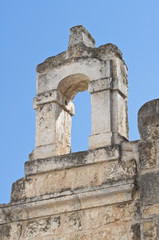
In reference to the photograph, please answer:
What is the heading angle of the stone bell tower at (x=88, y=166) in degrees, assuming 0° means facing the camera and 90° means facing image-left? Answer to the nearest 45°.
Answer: approximately 45°
